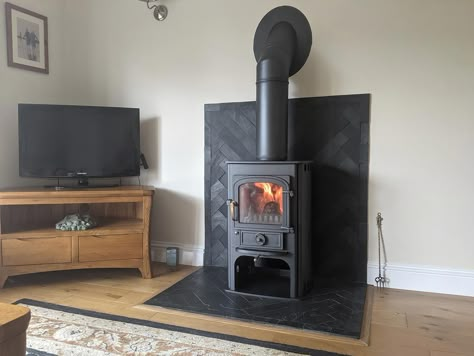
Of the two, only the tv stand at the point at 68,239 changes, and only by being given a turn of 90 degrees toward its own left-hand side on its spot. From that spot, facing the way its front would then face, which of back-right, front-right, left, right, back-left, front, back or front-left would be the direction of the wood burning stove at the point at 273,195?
front-right

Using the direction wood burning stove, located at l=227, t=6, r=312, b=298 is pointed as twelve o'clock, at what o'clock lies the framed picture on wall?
The framed picture on wall is roughly at 2 o'clock from the wood burning stove.

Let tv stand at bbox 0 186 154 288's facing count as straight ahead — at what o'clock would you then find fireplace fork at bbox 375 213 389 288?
The fireplace fork is roughly at 10 o'clock from the tv stand.

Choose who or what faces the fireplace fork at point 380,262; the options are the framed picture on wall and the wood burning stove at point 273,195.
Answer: the framed picture on wall

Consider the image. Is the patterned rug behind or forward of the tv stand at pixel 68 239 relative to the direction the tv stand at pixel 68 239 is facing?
forward

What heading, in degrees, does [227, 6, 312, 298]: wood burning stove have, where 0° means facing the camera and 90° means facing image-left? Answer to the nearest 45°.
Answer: approximately 45°

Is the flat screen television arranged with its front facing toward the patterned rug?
yes

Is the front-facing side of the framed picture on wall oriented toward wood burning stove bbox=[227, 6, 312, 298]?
yes

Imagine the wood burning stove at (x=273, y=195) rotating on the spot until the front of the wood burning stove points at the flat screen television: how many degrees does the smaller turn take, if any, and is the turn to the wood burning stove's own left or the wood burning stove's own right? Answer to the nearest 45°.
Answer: approximately 45° to the wood burning stove's own right

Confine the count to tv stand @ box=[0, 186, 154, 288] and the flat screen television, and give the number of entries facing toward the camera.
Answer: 2

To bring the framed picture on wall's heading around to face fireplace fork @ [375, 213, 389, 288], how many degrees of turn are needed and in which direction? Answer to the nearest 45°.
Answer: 0° — it already faces it
